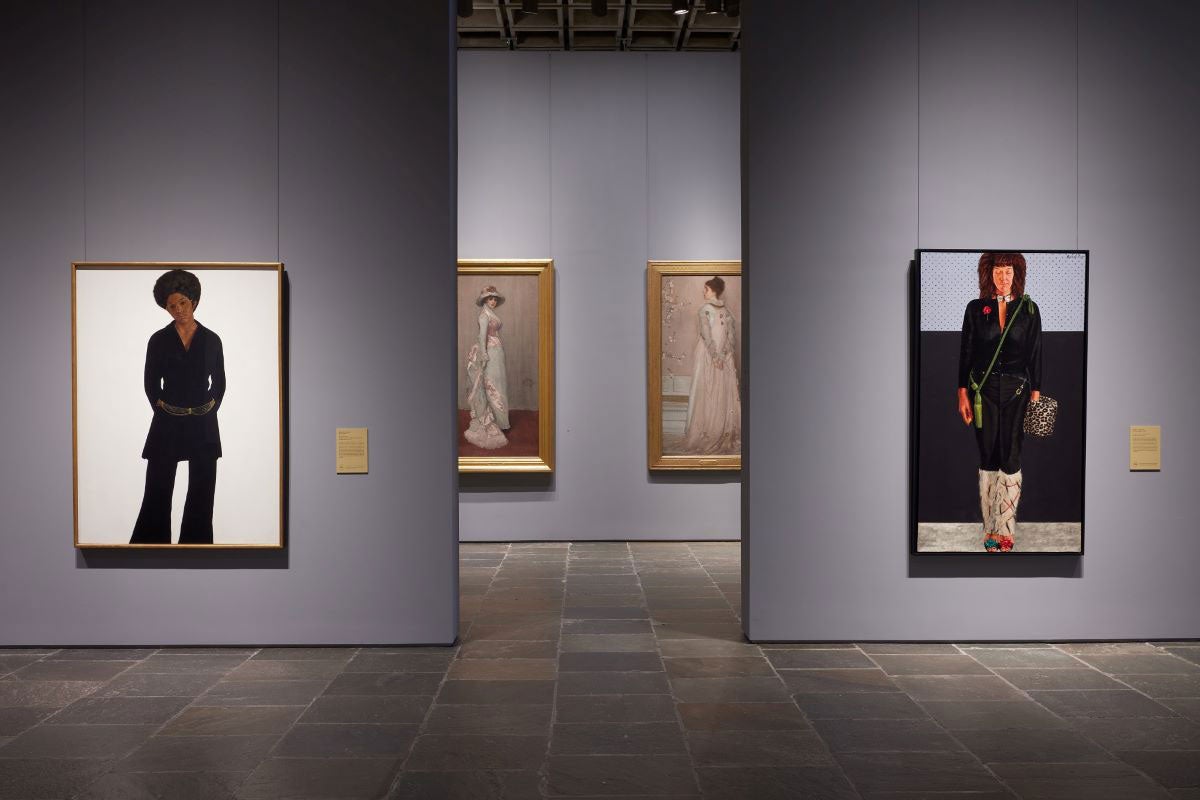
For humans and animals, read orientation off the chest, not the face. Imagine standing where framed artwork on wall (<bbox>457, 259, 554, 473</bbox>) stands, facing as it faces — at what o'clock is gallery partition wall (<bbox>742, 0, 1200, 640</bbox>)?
The gallery partition wall is roughly at 11 o'clock from the framed artwork on wall.

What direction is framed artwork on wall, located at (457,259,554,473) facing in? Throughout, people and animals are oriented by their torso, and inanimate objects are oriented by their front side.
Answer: toward the camera

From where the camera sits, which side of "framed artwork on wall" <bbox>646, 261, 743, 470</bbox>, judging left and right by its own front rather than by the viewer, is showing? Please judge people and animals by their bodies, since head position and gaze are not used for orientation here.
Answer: front

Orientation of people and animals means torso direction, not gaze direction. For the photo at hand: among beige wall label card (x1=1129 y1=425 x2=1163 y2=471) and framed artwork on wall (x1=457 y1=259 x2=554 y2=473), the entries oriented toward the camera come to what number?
2

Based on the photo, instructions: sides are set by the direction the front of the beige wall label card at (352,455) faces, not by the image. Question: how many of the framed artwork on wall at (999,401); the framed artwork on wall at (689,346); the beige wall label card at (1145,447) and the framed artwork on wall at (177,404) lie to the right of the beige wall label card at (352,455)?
1

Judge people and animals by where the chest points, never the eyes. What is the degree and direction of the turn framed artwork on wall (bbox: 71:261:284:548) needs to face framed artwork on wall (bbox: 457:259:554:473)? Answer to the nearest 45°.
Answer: approximately 135° to its left

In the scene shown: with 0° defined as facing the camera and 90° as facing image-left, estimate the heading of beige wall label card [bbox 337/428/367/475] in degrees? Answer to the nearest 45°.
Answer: approximately 0°

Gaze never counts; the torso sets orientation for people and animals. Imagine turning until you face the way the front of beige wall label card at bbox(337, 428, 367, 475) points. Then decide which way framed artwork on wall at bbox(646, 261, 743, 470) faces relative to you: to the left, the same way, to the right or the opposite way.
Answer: the same way

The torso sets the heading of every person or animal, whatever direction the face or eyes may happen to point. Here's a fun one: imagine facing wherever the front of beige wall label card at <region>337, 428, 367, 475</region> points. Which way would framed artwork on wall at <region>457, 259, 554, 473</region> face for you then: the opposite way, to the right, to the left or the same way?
the same way

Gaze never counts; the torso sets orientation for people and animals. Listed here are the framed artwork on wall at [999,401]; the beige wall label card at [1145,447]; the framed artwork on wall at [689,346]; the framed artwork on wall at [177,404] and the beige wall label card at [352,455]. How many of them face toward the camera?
5

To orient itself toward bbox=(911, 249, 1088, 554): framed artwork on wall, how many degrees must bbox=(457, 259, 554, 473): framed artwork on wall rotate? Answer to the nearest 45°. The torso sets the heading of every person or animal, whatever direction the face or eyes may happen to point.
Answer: approximately 45° to its left

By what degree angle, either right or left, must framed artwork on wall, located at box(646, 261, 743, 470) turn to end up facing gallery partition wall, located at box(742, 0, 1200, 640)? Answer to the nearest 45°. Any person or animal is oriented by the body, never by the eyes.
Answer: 0° — it already faces it

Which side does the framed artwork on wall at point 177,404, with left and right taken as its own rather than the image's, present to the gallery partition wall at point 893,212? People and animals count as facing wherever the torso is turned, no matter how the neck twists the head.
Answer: left

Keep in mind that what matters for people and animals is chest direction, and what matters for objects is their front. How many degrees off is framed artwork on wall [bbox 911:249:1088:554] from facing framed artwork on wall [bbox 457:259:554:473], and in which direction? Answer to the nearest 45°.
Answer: approximately 135° to its right

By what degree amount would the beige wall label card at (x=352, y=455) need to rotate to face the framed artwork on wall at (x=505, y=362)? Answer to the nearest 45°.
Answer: approximately 180°

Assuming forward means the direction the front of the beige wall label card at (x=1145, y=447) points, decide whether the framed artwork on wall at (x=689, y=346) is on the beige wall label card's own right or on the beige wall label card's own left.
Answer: on the beige wall label card's own right

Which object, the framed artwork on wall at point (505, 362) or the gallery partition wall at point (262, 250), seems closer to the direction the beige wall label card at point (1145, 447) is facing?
the gallery partition wall

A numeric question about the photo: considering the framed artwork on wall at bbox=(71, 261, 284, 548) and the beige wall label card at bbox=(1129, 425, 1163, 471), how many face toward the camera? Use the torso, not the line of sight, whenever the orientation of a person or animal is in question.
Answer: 2
